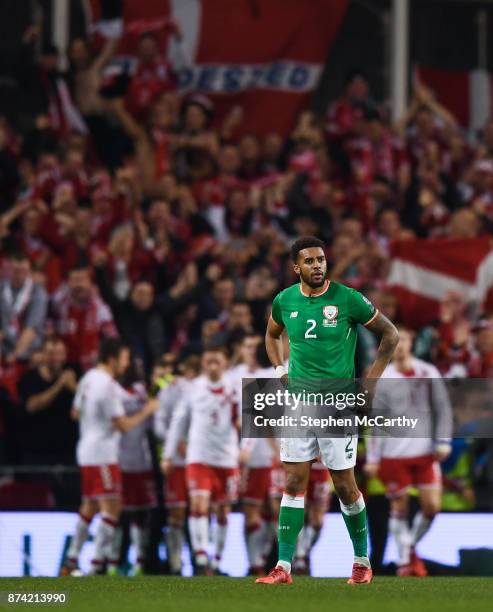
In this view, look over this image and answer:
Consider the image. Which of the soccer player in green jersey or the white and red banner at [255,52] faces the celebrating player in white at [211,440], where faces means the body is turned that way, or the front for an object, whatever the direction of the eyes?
the white and red banner

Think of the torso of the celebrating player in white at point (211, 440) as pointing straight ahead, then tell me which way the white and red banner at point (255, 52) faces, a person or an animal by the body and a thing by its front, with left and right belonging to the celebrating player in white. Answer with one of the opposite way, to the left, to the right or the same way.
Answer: the same way

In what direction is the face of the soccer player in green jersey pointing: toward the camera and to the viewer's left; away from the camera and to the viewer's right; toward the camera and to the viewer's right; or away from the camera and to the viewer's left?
toward the camera and to the viewer's right

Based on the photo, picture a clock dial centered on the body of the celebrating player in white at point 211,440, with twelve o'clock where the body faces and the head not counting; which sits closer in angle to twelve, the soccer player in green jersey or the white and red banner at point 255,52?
the soccer player in green jersey

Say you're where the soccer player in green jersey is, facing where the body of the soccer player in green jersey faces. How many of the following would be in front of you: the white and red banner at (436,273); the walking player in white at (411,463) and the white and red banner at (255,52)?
0

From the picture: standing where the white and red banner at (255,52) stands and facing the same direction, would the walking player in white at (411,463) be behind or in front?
in front

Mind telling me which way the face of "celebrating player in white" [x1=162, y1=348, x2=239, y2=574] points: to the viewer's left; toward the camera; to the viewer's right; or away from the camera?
toward the camera

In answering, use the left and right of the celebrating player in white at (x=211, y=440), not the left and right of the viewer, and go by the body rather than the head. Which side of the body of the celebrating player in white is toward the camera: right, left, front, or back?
front

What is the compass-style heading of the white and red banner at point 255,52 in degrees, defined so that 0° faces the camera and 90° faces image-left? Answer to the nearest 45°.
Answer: approximately 0°

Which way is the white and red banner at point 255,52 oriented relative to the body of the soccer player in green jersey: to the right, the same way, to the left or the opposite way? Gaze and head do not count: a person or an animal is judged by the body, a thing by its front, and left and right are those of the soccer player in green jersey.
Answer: the same way

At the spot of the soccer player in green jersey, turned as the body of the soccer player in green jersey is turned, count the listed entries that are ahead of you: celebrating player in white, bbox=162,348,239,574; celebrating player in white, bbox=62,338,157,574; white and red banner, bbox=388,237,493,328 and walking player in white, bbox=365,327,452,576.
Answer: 0

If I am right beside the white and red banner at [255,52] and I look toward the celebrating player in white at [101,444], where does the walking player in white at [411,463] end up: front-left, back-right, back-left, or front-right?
front-left

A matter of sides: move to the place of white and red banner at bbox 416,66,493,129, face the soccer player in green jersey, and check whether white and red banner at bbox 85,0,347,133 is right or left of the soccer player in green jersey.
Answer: right

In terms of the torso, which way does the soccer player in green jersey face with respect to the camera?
toward the camera

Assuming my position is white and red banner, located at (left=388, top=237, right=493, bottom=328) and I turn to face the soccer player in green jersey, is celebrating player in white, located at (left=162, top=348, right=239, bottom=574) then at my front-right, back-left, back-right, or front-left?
front-right

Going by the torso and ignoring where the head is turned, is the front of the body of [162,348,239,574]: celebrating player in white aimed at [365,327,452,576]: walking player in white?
no

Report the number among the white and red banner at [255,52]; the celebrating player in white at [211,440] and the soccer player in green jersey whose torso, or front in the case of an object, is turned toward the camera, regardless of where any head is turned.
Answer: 3
